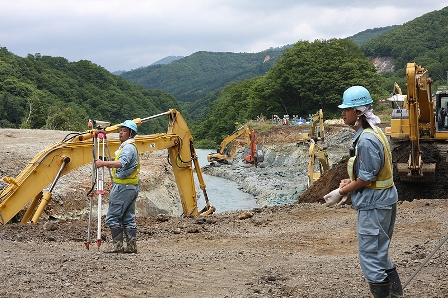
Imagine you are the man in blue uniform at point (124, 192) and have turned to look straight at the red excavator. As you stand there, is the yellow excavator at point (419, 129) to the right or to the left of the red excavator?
right

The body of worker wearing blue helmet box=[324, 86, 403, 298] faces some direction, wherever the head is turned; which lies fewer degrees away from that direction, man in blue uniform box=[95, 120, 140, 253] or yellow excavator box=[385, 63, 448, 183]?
the man in blue uniform

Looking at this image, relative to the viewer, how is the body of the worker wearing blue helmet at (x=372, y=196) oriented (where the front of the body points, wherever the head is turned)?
to the viewer's left

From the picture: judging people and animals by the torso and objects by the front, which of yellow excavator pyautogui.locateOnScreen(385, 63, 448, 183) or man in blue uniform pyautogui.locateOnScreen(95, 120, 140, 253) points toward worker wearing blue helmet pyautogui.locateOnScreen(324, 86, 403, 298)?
the yellow excavator

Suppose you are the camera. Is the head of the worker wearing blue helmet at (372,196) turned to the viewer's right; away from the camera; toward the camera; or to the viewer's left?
to the viewer's left

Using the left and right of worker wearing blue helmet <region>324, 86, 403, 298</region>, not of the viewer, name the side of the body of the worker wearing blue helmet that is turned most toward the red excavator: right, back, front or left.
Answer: right

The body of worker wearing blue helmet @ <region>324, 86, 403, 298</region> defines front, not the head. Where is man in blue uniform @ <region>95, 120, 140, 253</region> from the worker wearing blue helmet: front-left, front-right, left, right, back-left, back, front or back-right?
front-right
